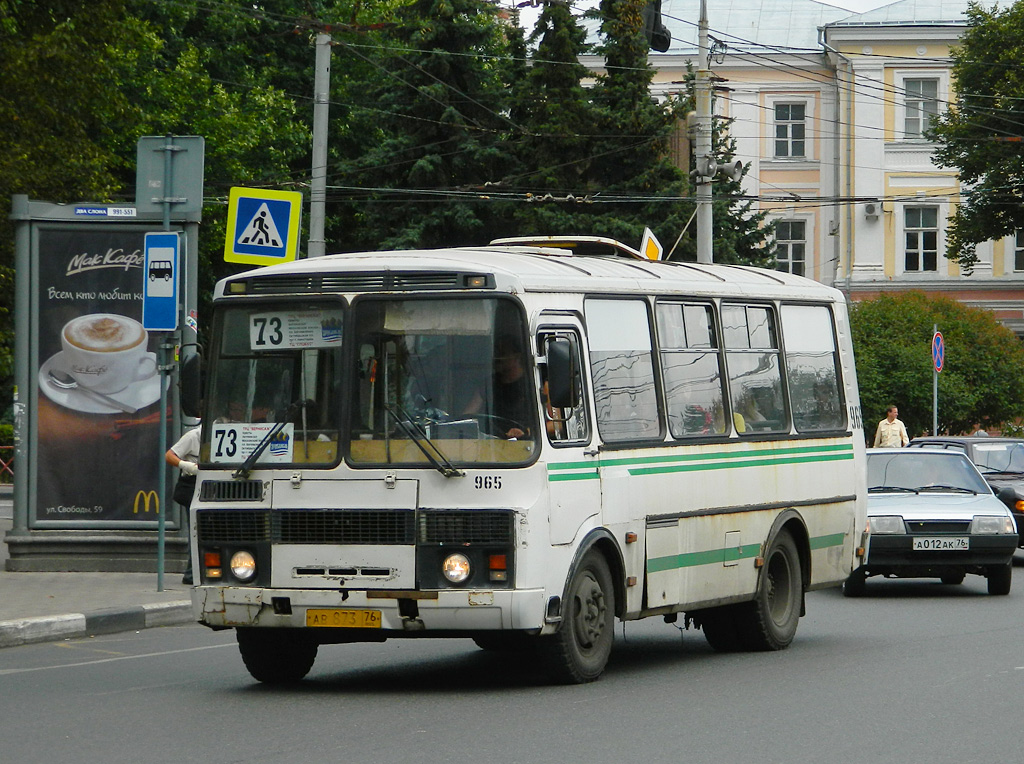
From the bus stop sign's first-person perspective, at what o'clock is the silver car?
The silver car is roughly at 9 o'clock from the bus stop sign.

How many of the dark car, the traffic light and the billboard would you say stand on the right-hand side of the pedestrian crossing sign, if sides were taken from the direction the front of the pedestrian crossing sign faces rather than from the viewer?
1

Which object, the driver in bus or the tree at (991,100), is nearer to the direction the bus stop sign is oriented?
the driver in bus

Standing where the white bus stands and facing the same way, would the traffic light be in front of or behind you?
behind

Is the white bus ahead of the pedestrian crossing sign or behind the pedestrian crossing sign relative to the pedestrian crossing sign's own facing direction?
ahead

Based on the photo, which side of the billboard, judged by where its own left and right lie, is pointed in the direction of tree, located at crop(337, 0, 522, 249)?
back

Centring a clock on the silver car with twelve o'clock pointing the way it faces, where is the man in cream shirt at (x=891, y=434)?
The man in cream shirt is roughly at 6 o'clock from the silver car.

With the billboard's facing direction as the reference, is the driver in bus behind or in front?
in front

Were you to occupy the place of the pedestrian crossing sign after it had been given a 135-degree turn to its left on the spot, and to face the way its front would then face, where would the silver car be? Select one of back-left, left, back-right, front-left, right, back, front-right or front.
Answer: front-right

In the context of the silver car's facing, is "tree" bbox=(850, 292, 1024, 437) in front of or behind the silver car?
behind

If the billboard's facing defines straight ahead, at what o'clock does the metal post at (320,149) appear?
The metal post is roughly at 7 o'clock from the billboard.

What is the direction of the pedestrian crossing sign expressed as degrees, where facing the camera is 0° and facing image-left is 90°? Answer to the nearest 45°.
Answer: approximately 0°
